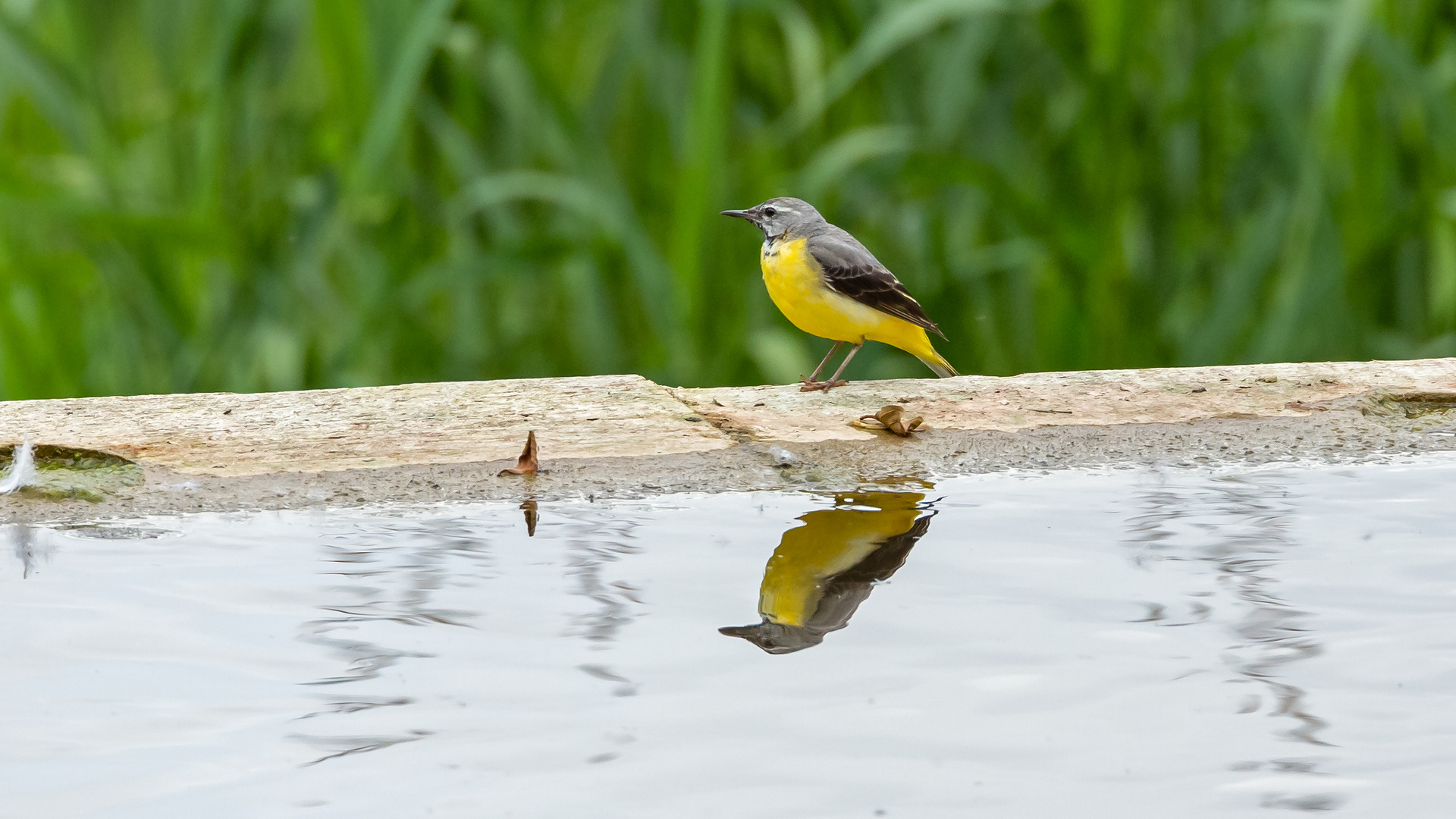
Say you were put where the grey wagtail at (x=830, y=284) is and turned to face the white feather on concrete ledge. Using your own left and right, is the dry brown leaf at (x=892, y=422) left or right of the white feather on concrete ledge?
left

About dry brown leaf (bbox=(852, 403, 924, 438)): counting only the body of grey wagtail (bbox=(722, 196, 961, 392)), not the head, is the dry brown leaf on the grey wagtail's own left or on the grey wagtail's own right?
on the grey wagtail's own left

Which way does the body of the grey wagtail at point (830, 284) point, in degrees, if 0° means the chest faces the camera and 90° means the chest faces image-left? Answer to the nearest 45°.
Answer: approximately 90°

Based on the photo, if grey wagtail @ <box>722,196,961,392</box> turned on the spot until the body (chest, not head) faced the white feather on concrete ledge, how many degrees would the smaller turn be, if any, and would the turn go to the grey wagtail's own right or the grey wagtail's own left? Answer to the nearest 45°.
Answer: approximately 45° to the grey wagtail's own left

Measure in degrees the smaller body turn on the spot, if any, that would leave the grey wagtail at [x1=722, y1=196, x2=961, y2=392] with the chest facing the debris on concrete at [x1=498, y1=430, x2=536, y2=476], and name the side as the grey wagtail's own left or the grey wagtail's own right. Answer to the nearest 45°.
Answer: approximately 45° to the grey wagtail's own left
